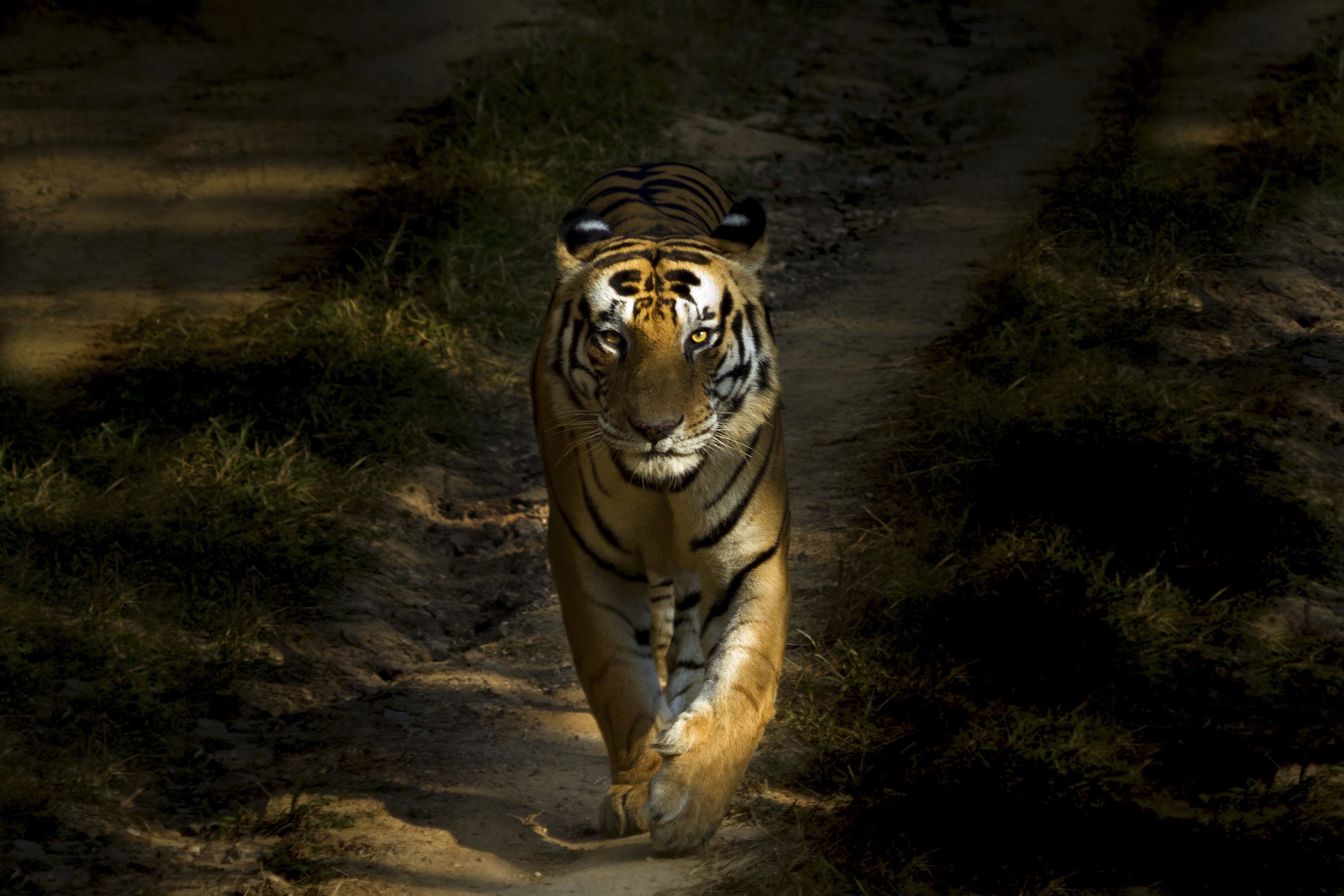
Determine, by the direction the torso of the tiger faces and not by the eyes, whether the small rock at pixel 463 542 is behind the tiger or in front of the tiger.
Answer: behind

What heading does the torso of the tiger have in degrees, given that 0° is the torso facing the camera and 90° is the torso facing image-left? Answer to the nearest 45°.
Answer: approximately 0°

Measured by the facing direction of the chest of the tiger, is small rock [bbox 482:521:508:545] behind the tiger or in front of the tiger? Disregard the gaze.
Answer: behind

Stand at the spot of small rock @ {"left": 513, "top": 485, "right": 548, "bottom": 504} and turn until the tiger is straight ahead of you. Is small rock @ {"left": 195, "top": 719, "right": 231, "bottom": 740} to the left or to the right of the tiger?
right

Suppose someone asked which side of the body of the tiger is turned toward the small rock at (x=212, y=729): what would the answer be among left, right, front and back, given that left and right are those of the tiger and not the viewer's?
right
